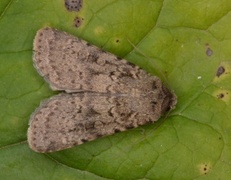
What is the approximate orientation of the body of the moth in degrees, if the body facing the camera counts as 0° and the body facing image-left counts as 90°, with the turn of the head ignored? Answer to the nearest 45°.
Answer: approximately 270°
